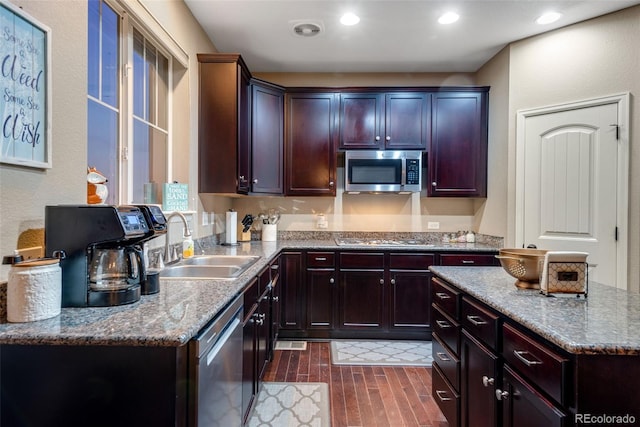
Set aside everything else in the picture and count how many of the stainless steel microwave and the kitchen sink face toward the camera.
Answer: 1

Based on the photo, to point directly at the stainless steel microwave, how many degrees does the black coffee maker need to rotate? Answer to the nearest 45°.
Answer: approximately 90° to its left

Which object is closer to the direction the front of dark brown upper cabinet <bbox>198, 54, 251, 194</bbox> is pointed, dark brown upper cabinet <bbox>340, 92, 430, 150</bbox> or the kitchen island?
the dark brown upper cabinet

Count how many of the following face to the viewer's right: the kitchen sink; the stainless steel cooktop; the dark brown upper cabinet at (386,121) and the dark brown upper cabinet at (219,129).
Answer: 2

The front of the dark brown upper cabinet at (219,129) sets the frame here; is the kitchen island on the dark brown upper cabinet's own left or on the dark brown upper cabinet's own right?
on the dark brown upper cabinet's own right

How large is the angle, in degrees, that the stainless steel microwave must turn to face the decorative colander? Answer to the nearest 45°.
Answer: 0° — it already faces it

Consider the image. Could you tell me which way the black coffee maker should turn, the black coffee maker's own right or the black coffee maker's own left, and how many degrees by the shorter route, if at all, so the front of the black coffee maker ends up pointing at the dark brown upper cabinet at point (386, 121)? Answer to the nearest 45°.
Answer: approximately 90° to the black coffee maker's own left

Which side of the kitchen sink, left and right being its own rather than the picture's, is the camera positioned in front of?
right

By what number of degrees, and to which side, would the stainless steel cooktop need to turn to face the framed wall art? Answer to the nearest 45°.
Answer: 0° — it already faces it

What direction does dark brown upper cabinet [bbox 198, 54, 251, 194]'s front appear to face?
to the viewer's right
